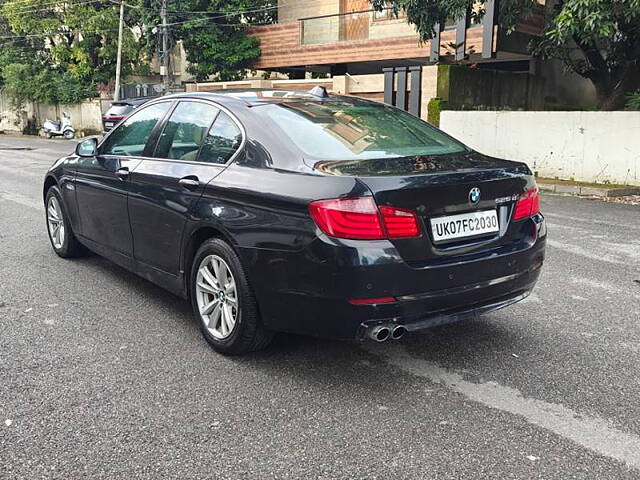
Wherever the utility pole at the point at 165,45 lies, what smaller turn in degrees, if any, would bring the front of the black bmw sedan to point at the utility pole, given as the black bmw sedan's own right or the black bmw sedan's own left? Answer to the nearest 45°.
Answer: approximately 45° to the black bmw sedan's own right

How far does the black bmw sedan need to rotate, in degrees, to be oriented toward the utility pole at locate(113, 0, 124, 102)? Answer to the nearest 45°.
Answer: approximately 45° to its right

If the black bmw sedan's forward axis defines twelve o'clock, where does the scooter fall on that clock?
The scooter is roughly at 1 o'clock from the black bmw sedan.

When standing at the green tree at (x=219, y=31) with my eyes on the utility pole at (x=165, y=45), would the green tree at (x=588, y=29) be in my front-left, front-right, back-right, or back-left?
back-left

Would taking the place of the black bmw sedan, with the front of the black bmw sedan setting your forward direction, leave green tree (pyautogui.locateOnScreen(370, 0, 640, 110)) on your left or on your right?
on your right

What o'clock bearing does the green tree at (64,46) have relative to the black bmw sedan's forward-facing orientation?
The green tree is roughly at 1 o'clock from the black bmw sedan.

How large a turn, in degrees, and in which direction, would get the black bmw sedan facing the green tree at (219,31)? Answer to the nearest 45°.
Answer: approximately 45° to its right

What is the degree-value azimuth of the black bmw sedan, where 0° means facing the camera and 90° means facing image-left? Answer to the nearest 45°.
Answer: approximately 135°
